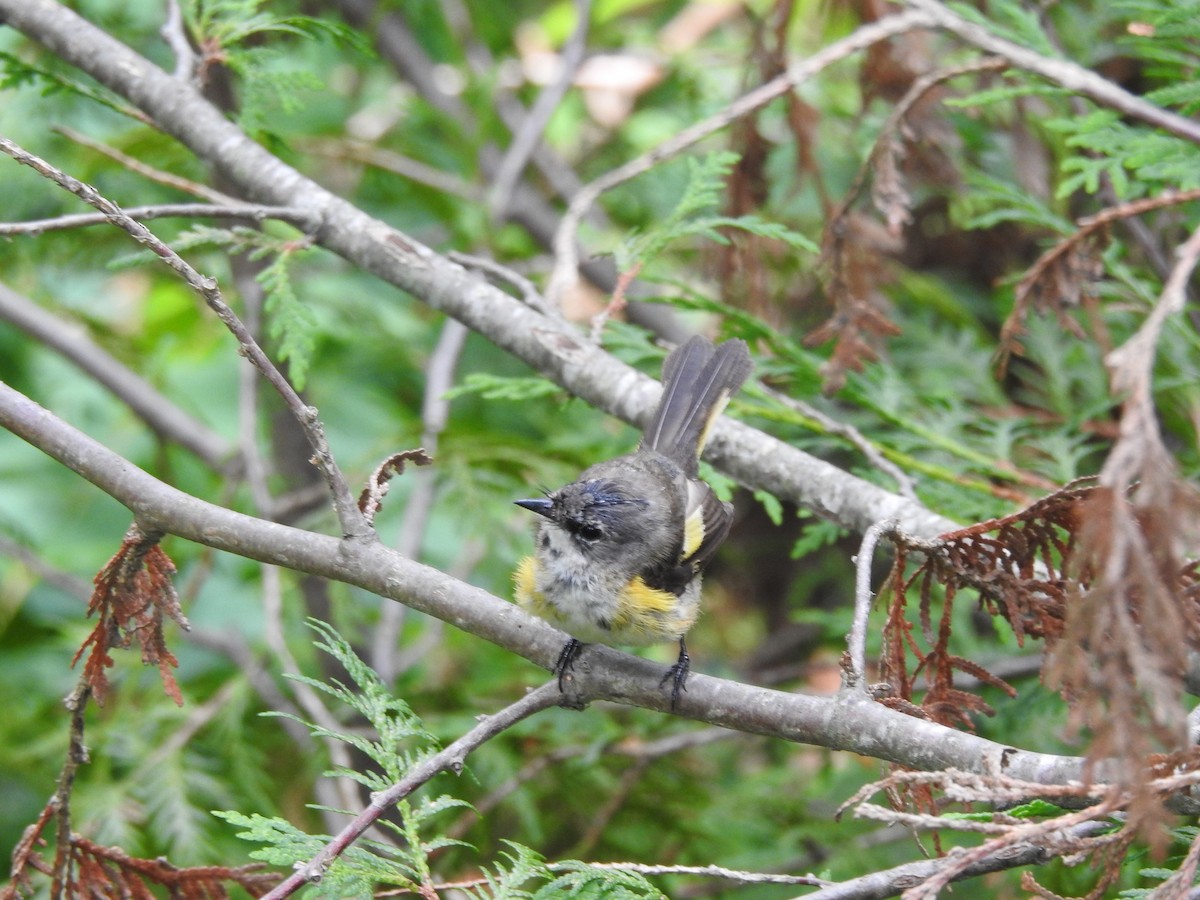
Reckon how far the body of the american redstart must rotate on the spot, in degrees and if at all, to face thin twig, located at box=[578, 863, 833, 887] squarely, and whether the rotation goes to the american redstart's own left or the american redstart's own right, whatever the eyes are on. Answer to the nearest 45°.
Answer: approximately 45° to the american redstart's own left

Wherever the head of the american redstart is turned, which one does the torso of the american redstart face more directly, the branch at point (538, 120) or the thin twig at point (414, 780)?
the thin twig

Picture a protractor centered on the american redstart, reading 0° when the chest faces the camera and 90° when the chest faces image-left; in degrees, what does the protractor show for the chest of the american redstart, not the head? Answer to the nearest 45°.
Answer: approximately 45°

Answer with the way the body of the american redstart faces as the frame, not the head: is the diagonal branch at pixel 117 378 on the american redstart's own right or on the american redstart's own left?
on the american redstart's own right

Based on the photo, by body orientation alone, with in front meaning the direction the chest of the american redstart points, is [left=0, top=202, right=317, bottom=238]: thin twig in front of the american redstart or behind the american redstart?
in front

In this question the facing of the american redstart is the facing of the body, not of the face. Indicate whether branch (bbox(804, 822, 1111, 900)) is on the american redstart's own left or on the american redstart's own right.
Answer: on the american redstart's own left

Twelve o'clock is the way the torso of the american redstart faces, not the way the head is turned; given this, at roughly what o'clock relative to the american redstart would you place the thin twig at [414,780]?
The thin twig is roughly at 1 o'clock from the american redstart.
